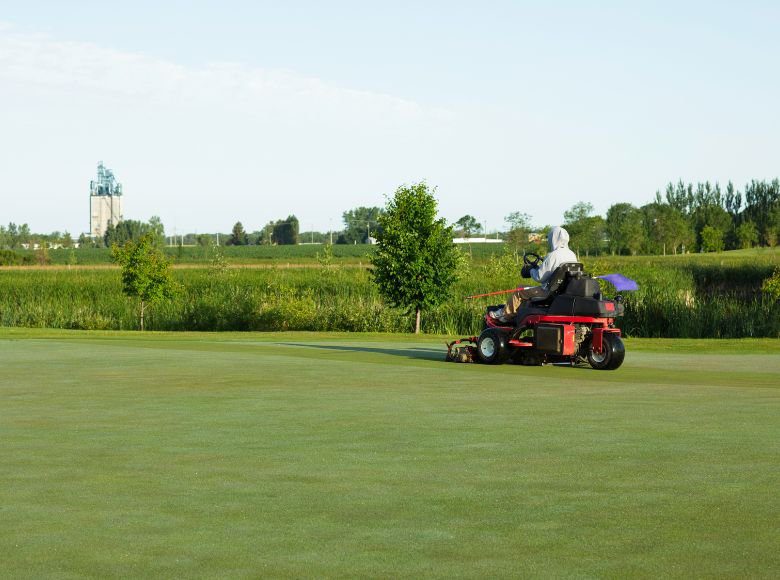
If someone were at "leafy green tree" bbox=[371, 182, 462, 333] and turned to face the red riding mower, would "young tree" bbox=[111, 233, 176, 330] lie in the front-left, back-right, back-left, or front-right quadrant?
back-right

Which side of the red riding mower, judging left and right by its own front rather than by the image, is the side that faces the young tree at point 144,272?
front

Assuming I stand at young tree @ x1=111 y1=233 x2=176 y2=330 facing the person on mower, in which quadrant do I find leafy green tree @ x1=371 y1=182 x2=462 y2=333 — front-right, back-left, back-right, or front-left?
front-left

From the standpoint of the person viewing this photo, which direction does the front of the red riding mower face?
facing away from the viewer and to the left of the viewer

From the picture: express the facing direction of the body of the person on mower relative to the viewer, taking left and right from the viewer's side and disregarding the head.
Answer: facing to the left of the viewer

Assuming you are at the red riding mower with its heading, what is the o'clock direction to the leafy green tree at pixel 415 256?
The leafy green tree is roughly at 1 o'clock from the red riding mower.
